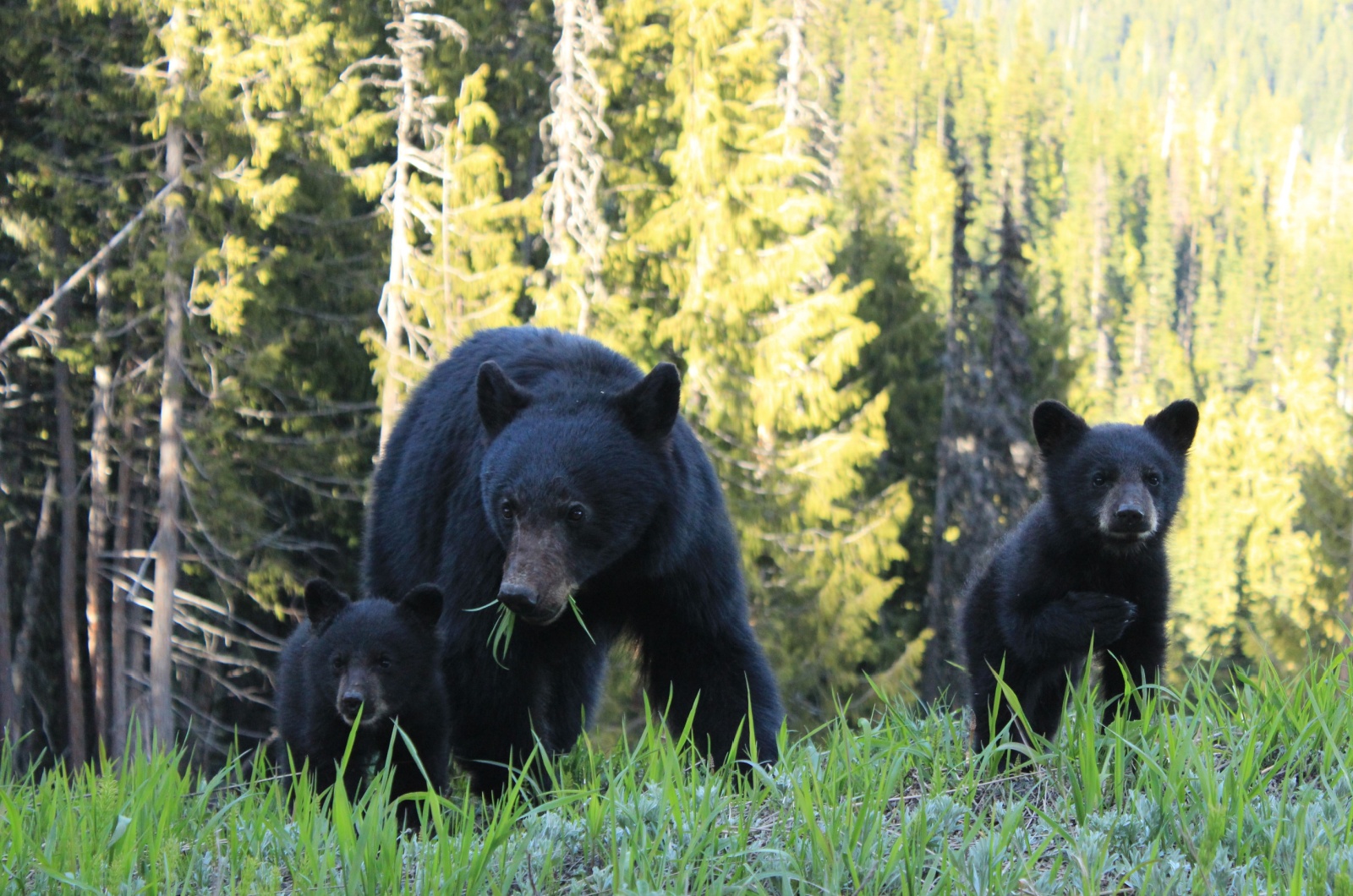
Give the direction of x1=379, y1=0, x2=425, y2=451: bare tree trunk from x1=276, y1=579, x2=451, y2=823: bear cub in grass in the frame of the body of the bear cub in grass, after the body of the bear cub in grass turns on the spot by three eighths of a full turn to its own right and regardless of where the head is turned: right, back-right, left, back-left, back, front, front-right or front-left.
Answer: front-right

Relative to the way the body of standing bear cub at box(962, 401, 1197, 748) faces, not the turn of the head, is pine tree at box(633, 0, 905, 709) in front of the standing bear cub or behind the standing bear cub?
behind

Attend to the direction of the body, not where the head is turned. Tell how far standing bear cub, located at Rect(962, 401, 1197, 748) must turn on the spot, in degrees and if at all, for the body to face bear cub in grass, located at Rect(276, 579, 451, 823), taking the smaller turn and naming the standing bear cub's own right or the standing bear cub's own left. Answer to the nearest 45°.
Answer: approximately 135° to the standing bear cub's own right

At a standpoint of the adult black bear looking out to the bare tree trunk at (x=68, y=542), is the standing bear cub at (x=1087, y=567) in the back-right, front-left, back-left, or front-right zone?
back-right

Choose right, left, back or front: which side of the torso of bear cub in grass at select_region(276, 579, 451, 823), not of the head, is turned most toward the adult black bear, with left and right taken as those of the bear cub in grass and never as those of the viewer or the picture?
left

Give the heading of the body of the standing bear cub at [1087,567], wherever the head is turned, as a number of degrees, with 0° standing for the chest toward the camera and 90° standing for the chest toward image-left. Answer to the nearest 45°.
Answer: approximately 315°

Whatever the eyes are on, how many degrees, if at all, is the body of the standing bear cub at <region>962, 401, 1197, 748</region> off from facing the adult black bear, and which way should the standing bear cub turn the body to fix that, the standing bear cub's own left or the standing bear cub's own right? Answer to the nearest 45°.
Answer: approximately 135° to the standing bear cub's own right

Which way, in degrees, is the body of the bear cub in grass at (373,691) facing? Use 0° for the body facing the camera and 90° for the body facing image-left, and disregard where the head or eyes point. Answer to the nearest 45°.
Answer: approximately 0°

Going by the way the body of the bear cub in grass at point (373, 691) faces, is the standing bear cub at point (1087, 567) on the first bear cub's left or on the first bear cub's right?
on the first bear cub's left
